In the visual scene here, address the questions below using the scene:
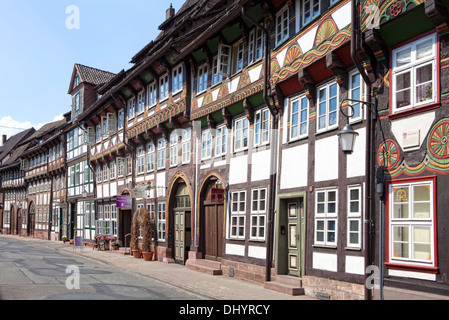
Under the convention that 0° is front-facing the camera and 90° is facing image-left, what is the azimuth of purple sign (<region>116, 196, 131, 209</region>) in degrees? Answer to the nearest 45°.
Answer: approximately 0°
